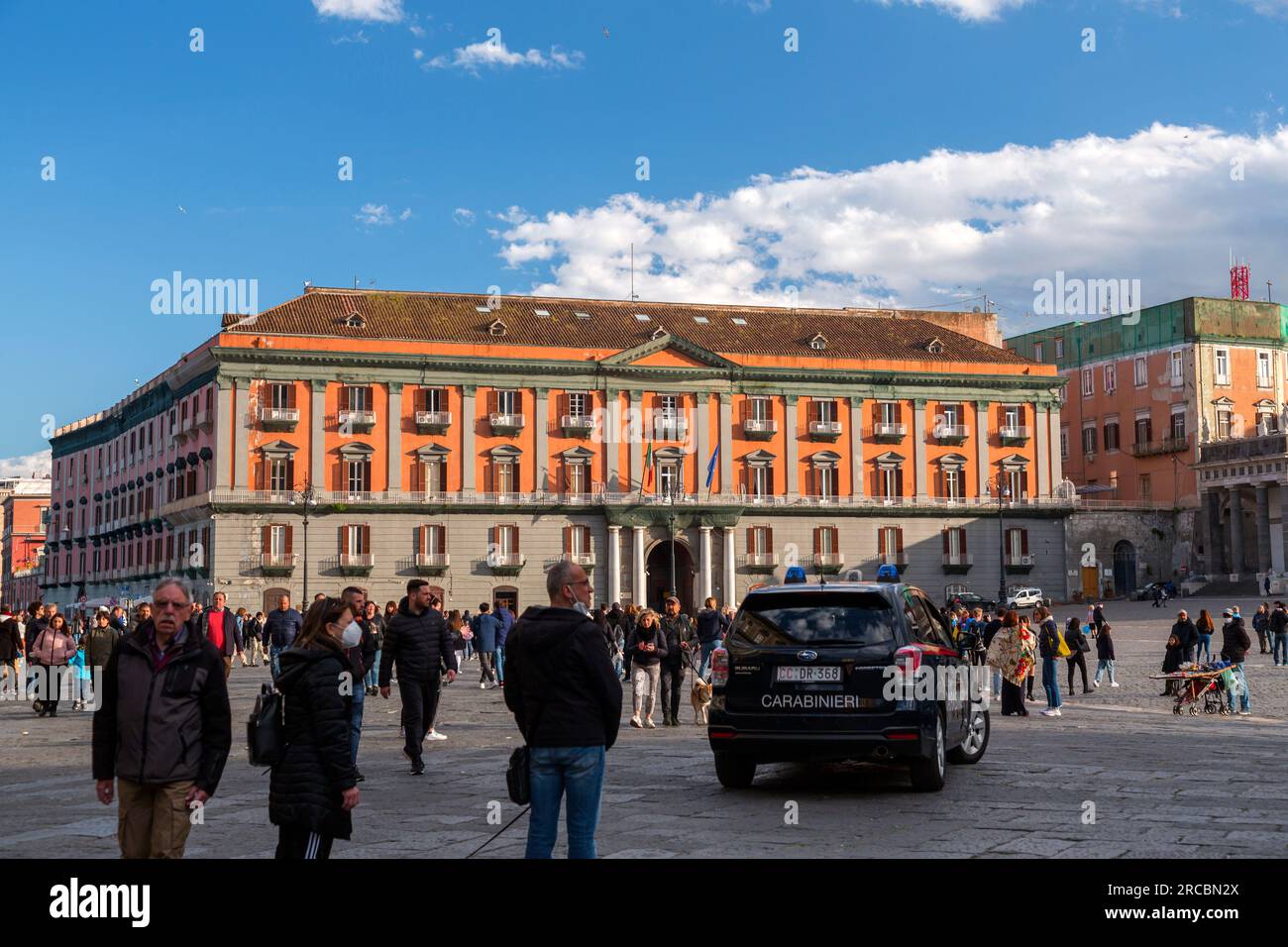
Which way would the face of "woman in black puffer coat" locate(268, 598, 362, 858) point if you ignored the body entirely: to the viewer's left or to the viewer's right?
to the viewer's right

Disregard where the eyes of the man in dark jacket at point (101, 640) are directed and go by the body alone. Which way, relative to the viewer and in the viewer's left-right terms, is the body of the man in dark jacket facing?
facing the viewer

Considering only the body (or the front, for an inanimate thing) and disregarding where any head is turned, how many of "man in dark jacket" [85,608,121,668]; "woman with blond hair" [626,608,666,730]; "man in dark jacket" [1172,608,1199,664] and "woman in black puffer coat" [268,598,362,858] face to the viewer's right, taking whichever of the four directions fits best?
1

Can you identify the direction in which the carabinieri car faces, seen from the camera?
facing away from the viewer and to the right of the viewer

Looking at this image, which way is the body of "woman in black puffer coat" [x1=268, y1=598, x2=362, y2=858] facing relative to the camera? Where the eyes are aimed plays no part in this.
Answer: to the viewer's right

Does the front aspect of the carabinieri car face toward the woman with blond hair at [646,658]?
no

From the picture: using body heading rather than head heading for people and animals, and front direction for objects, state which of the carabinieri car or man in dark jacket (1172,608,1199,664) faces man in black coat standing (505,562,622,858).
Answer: the man in dark jacket

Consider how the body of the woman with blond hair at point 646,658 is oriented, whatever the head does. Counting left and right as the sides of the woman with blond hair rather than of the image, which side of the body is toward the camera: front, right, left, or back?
front

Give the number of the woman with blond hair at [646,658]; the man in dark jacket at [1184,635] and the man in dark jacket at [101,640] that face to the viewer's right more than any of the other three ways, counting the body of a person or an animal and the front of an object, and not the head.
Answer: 0

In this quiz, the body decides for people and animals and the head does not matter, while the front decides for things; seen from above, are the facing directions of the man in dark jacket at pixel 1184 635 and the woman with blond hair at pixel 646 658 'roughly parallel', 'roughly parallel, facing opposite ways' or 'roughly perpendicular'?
roughly parallel

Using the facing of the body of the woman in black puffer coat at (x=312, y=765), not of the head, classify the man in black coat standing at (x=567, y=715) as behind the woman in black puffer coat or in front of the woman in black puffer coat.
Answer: in front

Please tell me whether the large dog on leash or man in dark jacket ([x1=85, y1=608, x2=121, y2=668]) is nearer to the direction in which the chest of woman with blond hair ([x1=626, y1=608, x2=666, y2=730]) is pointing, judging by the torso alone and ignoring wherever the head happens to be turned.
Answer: the large dog on leash

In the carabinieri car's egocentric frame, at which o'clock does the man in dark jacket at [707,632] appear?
The man in dark jacket is roughly at 10 o'clock from the carabinieri car.
